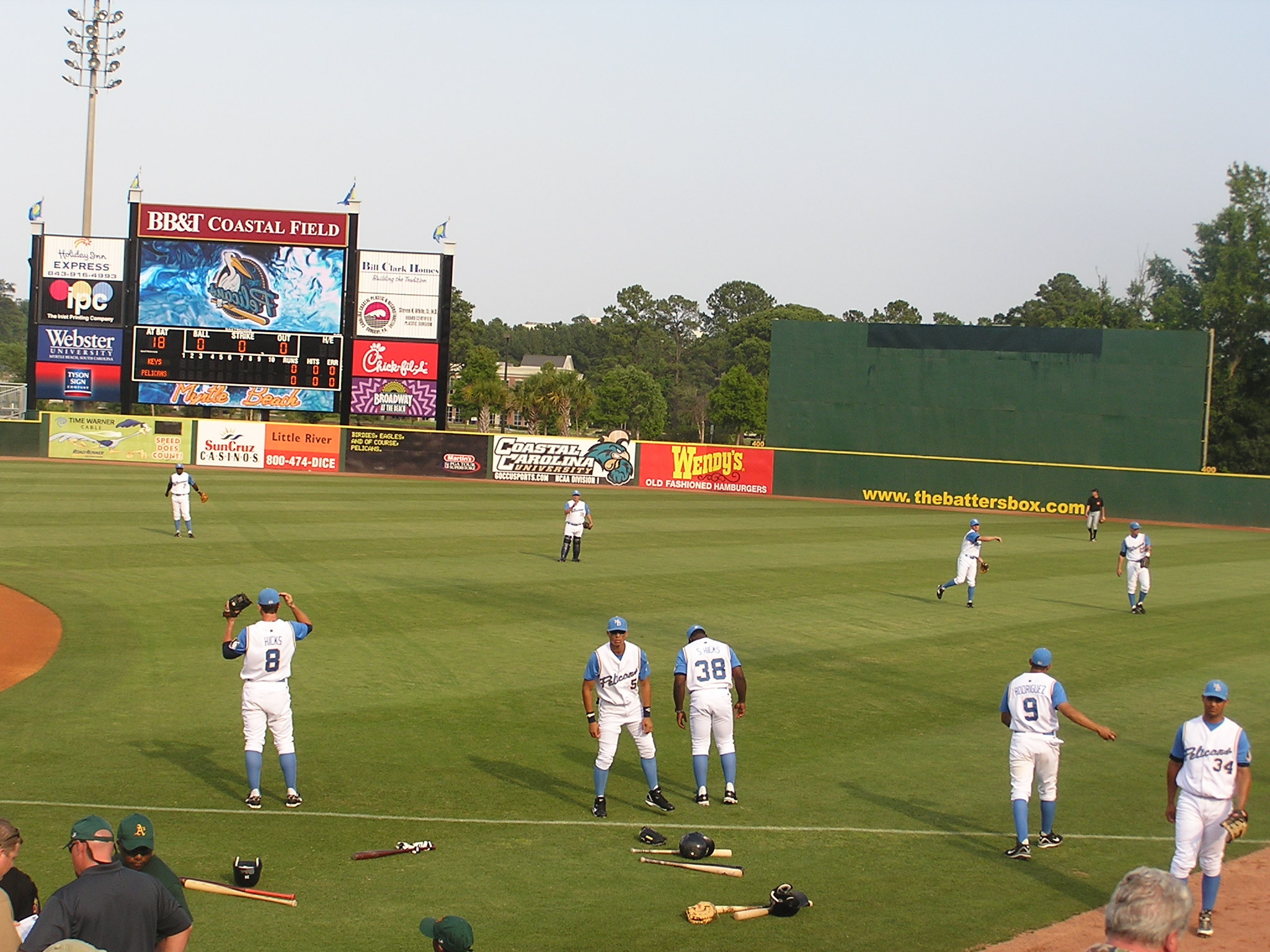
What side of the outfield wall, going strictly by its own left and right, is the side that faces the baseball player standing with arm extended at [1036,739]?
front

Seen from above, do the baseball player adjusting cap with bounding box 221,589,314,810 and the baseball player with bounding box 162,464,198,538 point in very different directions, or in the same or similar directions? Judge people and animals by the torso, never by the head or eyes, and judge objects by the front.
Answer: very different directions

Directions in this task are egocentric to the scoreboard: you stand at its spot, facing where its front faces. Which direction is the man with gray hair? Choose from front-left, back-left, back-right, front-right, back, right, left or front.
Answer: front

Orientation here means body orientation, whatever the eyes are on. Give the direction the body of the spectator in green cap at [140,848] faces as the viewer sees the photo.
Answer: toward the camera

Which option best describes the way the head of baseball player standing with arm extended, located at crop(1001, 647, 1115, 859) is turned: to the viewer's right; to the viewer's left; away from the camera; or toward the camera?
away from the camera

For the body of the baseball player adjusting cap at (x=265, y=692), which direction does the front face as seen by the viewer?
away from the camera

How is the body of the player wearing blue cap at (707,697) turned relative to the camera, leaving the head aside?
away from the camera

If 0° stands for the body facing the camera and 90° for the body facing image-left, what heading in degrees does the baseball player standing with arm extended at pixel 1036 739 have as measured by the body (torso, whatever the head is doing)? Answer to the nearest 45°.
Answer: approximately 180°

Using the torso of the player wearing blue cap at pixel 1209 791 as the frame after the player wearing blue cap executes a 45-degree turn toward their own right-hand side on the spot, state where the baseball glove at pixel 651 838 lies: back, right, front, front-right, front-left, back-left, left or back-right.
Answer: front-right

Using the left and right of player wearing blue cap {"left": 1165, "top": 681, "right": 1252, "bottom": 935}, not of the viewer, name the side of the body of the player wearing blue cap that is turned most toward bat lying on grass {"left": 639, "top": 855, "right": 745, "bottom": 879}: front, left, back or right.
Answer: right

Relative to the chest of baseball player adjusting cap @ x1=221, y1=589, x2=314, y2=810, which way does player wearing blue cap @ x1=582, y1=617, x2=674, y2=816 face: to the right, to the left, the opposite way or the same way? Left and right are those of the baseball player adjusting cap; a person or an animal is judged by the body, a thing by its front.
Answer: the opposite way

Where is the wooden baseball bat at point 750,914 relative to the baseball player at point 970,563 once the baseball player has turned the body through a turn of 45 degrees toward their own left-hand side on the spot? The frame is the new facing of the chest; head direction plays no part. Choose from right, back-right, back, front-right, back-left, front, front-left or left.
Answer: right

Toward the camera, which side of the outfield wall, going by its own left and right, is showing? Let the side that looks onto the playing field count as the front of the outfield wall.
front

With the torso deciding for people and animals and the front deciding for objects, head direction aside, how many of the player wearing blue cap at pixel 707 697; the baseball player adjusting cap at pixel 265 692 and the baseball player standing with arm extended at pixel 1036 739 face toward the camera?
0

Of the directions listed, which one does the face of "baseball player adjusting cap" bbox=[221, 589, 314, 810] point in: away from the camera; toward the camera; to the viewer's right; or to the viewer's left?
away from the camera

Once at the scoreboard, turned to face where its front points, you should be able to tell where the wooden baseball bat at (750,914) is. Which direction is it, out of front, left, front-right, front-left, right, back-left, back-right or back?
front

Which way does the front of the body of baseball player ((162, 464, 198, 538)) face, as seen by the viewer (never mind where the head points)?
toward the camera

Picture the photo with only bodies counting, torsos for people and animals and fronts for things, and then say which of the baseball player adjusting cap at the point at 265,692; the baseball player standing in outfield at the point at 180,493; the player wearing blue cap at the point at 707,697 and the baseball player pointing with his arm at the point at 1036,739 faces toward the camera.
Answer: the baseball player standing in outfield at the point at 180,493
